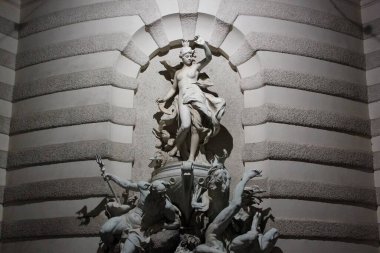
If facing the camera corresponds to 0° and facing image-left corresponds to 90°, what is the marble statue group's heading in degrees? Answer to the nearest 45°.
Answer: approximately 0°
